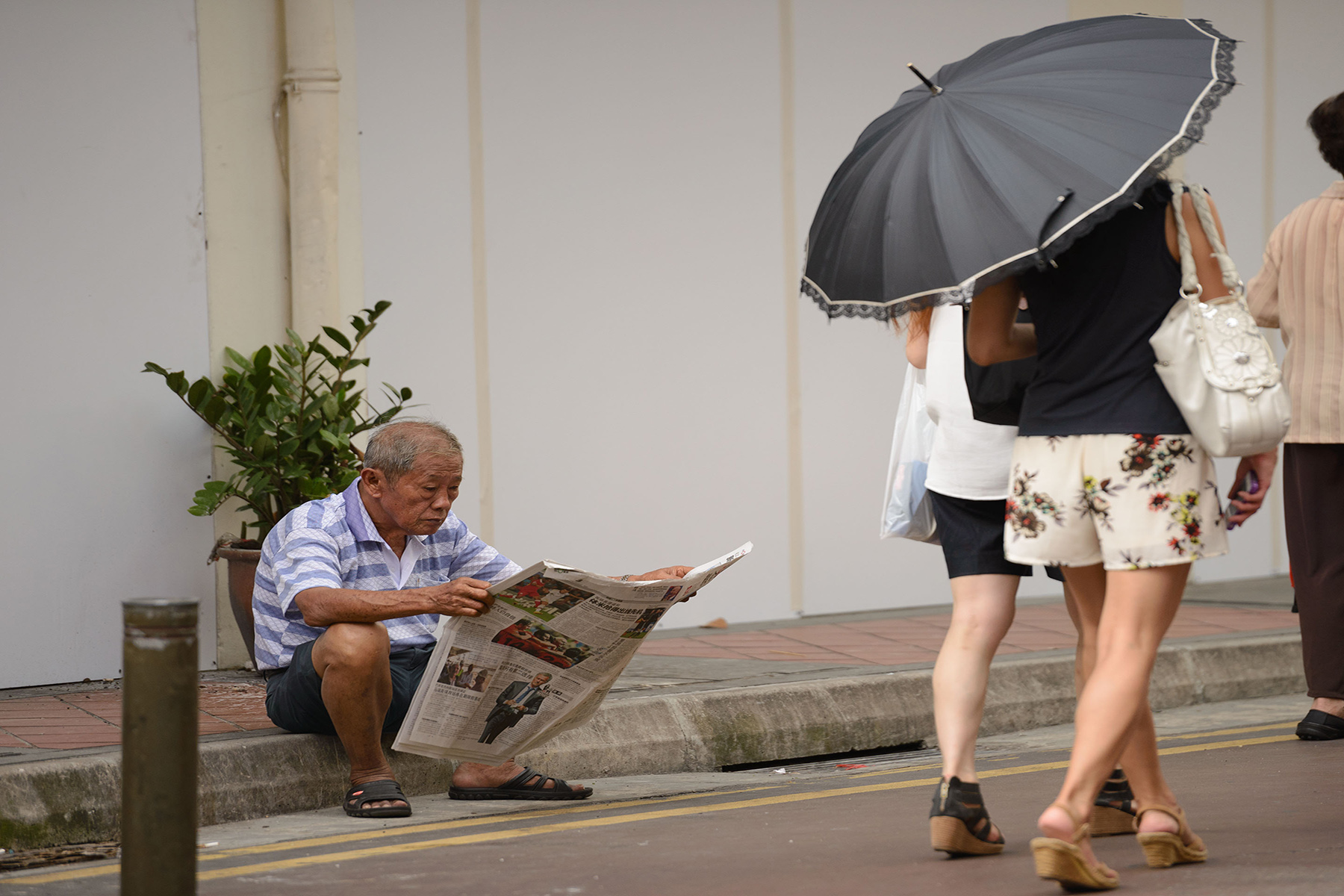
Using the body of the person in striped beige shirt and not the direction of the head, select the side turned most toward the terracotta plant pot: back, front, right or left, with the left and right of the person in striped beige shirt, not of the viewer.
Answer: left

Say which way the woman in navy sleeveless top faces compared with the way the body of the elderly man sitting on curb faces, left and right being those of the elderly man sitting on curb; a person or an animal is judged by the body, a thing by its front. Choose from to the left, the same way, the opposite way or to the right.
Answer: to the left

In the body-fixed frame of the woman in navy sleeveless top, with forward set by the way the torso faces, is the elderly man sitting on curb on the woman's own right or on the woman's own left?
on the woman's own left

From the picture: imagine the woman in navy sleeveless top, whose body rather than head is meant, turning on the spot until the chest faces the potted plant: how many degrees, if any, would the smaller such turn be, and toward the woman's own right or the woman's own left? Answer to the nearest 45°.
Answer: approximately 90° to the woman's own left

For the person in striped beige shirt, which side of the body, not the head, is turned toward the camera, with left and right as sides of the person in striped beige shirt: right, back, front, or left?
back

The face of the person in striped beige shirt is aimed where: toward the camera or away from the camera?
away from the camera

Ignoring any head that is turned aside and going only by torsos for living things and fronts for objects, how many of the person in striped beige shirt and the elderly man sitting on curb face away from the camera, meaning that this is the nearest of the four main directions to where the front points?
1

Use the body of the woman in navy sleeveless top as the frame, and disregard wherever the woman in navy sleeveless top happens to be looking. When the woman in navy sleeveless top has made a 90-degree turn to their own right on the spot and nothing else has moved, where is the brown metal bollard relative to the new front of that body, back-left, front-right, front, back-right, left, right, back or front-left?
right

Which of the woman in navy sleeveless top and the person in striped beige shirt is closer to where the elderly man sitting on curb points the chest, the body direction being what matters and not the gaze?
the woman in navy sleeveless top

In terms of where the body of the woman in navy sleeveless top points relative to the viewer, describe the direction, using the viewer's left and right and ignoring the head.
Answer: facing away from the viewer and to the right of the viewer

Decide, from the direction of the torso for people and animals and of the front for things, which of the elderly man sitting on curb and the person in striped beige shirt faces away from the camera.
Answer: the person in striped beige shirt
